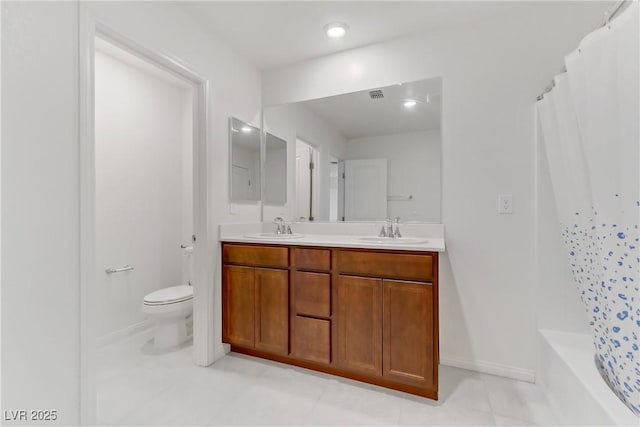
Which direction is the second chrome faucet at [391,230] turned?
toward the camera

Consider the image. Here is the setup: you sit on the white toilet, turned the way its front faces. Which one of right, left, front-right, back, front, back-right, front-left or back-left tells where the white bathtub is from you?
left

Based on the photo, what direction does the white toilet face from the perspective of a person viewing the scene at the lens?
facing the viewer and to the left of the viewer

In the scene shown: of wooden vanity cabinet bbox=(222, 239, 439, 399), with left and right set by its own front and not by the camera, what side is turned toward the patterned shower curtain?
left

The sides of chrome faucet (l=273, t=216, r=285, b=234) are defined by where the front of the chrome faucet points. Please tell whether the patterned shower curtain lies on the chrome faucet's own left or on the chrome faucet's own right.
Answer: on the chrome faucet's own left

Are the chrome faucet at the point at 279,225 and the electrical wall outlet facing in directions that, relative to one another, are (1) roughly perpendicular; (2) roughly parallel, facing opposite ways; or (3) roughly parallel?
roughly parallel

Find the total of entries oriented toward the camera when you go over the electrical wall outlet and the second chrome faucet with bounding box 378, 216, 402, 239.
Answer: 2

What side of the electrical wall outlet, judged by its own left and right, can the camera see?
front

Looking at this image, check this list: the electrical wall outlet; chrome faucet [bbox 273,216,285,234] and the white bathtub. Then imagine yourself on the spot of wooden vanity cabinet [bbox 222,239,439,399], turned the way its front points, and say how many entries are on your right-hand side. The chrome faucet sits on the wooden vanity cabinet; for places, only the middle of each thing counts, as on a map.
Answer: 1

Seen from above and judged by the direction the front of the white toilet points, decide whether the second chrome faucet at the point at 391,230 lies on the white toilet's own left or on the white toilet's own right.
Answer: on the white toilet's own left
